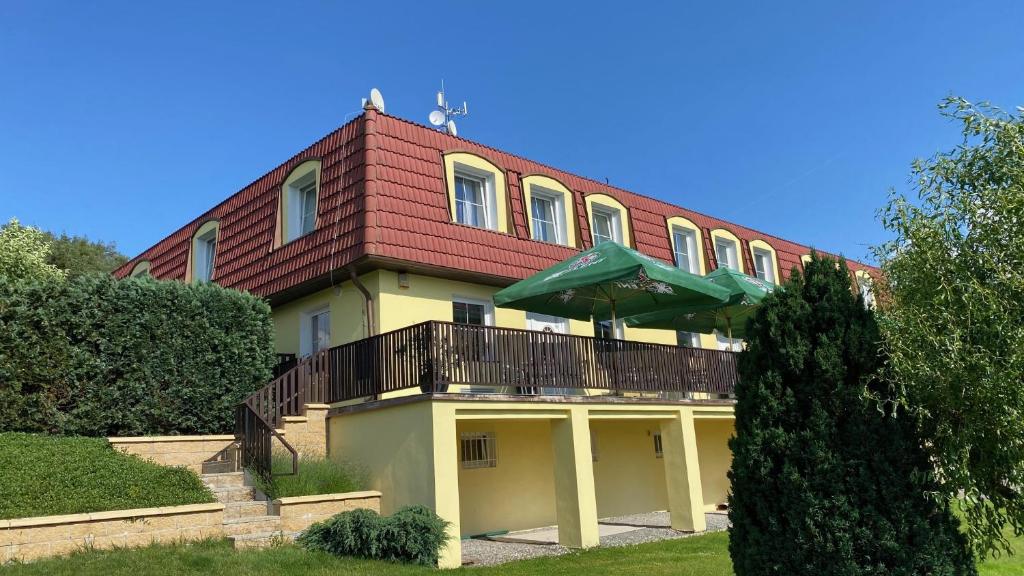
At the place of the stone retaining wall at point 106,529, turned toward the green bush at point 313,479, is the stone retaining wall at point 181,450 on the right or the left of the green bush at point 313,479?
left

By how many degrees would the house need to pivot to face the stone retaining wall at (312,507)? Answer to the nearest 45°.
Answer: approximately 90° to its right

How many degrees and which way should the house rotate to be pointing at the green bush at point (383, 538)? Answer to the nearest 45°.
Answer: approximately 45° to its right

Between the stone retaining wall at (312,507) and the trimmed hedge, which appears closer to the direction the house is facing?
the stone retaining wall
